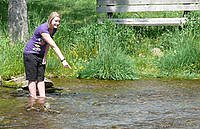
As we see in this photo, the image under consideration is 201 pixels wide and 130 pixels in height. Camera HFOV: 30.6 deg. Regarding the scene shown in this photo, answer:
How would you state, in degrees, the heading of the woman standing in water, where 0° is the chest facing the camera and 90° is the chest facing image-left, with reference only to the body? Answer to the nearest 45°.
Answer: approximately 315°

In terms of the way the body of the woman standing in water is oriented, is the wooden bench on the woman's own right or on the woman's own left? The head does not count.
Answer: on the woman's own left
